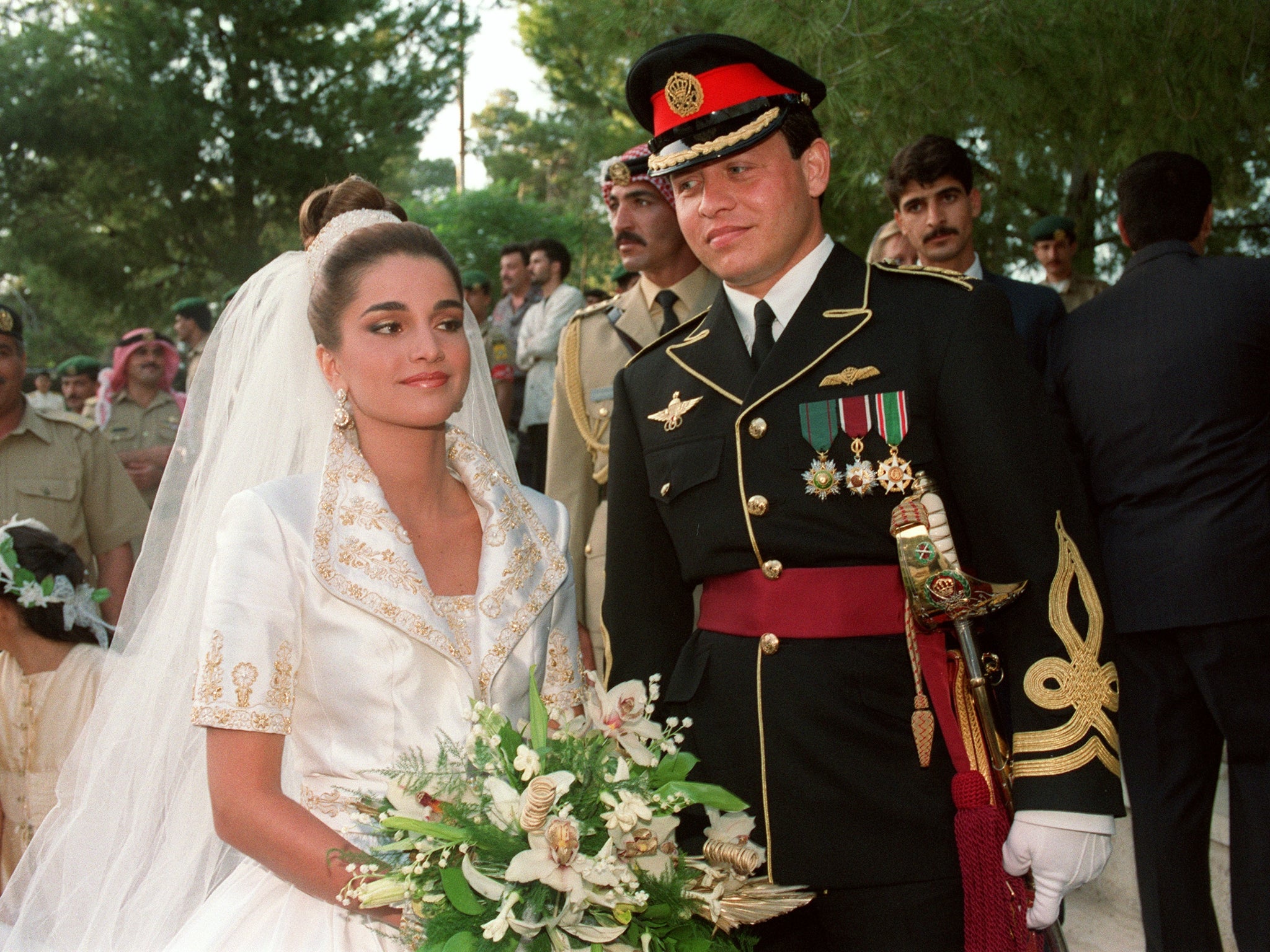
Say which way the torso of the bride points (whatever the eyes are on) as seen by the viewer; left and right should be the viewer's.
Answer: facing the viewer and to the right of the viewer

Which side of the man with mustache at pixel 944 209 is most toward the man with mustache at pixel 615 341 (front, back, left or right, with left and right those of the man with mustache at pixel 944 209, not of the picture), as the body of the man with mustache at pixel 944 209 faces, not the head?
right

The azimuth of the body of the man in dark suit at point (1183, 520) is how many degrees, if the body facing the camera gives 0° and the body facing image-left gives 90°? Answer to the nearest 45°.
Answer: approximately 180°

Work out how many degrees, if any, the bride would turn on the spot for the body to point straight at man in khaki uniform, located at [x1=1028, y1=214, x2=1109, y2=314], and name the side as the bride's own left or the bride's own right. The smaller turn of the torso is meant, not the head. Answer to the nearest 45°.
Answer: approximately 90° to the bride's own left

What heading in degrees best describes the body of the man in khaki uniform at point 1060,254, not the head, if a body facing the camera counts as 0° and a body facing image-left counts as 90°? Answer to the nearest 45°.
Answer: approximately 0°
